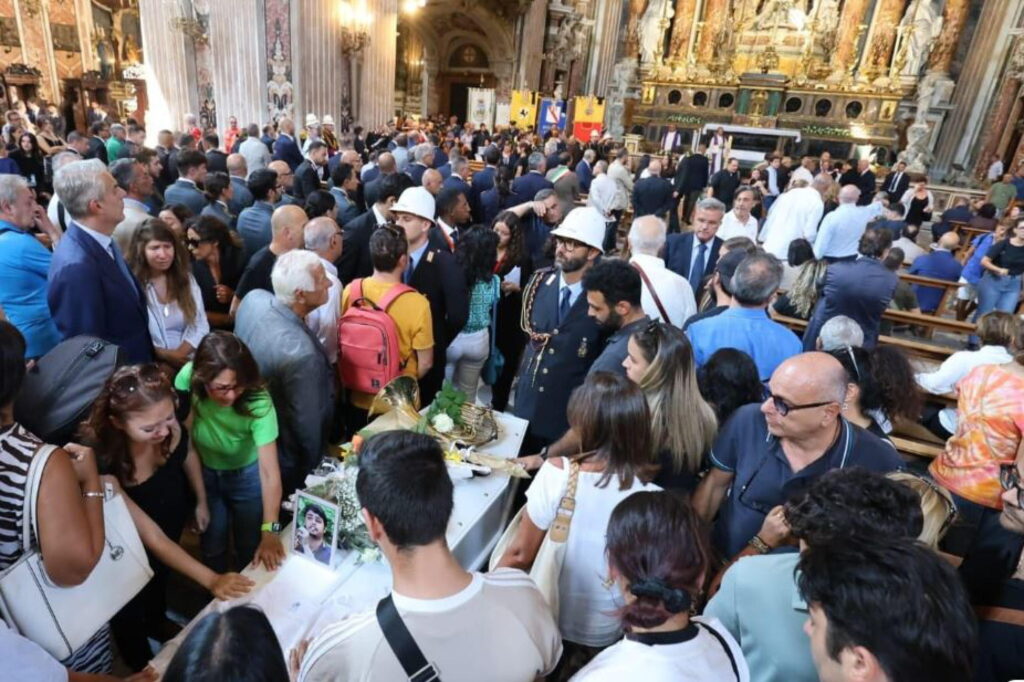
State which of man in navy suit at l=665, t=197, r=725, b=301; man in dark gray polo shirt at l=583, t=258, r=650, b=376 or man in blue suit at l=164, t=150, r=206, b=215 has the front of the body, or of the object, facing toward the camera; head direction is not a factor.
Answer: man in navy suit at l=665, t=197, r=725, b=301

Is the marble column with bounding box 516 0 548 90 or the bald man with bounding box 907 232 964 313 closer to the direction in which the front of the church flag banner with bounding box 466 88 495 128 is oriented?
the bald man

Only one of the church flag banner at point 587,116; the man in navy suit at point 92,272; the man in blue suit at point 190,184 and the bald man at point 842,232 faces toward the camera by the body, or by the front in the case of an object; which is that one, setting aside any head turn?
the church flag banner

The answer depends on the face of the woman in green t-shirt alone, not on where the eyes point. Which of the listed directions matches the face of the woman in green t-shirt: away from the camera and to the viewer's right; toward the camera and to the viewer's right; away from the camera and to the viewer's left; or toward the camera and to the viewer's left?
toward the camera and to the viewer's right

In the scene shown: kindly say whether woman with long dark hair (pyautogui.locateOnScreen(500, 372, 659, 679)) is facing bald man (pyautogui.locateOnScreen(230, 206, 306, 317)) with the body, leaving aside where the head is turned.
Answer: yes

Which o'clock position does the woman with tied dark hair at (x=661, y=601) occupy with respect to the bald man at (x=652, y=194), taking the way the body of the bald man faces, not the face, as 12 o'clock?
The woman with tied dark hair is roughly at 6 o'clock from the bald man.

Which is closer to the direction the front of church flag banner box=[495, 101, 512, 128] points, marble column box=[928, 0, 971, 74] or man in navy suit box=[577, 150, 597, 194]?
the man in navy suit

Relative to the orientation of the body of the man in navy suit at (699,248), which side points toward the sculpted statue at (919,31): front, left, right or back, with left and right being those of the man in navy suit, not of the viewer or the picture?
back

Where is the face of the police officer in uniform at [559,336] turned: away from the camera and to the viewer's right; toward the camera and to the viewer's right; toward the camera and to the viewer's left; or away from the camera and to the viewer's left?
toward the camera and to the viewer's left

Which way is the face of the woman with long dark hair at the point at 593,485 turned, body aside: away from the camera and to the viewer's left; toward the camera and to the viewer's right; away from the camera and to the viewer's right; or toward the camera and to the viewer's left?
away from the camera and to the viewer's left

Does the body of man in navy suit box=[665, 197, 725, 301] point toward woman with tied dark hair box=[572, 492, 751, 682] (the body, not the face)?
yes

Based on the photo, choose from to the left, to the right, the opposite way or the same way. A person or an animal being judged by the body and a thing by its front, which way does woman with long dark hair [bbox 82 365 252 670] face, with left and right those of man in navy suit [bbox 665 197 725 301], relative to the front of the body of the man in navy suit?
to the left

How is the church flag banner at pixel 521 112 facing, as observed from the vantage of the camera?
facing the viewer

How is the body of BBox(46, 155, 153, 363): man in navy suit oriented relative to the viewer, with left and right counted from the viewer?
facing to the right of the viewer
